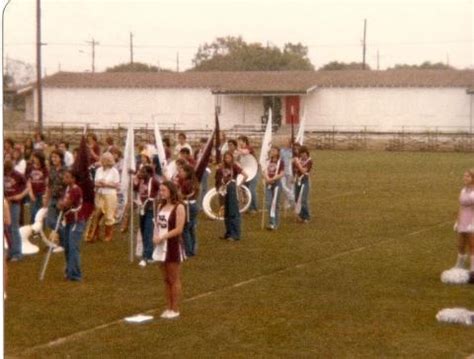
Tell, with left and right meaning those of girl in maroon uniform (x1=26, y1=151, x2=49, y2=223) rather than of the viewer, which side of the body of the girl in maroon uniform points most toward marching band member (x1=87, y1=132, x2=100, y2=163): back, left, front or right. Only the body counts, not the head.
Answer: back

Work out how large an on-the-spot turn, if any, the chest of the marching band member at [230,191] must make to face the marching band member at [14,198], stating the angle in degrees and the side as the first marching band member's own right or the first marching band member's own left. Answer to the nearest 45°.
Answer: approximately 45° to the first marching band member's own right

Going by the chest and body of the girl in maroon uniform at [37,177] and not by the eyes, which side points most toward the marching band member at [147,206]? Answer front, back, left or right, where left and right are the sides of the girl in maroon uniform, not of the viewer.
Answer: left

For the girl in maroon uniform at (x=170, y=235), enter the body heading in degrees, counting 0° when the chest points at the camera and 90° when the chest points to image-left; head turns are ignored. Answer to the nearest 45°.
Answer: approximately 45°

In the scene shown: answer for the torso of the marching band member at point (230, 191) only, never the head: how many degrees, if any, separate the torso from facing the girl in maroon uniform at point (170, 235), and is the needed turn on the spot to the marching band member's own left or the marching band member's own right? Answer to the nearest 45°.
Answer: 0° — they already face them

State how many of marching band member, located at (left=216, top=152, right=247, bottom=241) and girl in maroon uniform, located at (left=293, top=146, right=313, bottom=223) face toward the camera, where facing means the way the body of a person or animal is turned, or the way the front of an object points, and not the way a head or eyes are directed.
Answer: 2

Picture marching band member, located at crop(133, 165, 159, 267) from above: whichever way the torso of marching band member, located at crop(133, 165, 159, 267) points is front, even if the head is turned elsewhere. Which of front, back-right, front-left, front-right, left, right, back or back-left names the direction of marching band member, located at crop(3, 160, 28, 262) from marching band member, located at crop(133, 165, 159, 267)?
front-right
